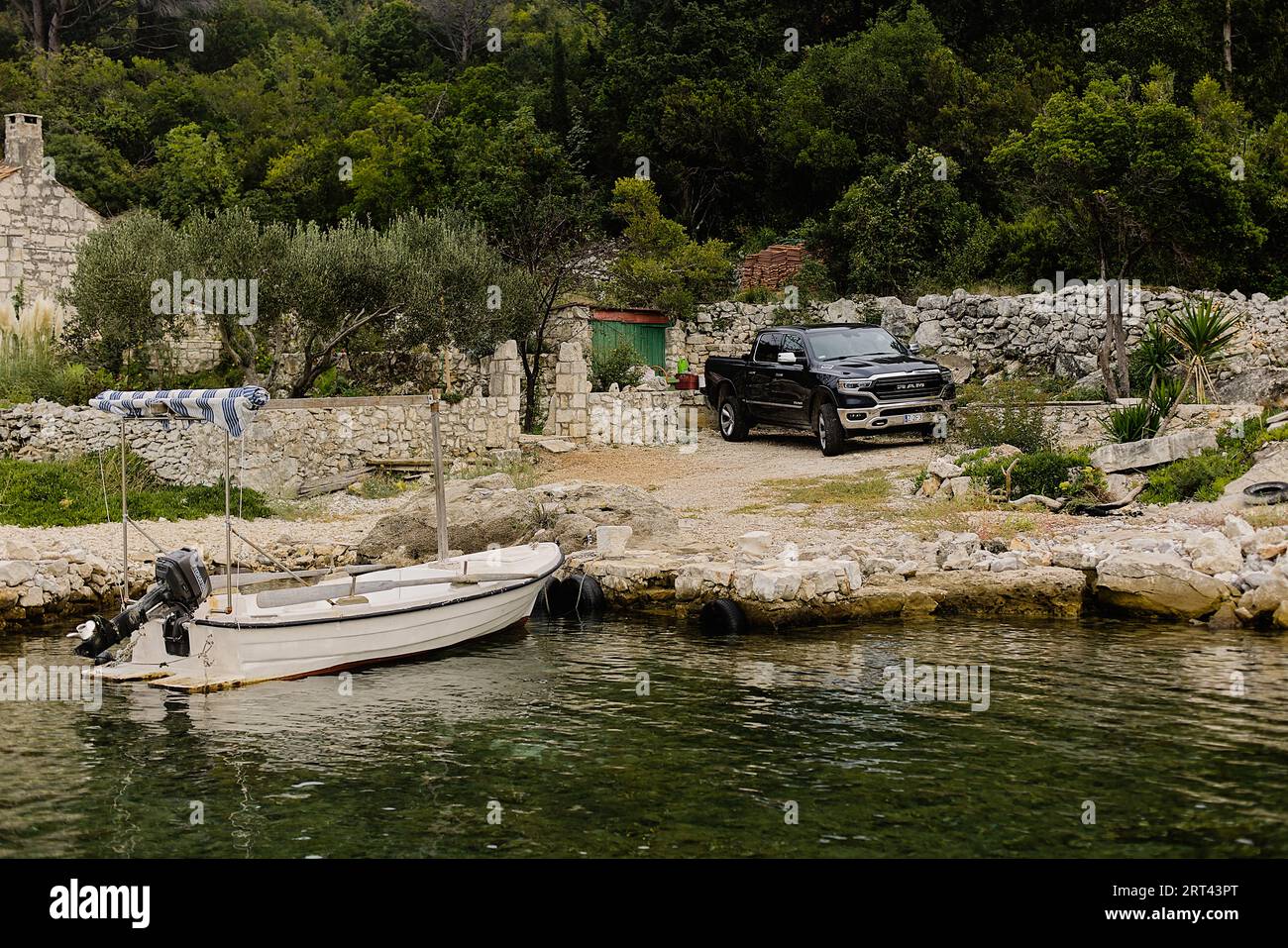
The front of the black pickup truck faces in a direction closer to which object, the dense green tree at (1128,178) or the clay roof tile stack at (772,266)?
the dense green tree

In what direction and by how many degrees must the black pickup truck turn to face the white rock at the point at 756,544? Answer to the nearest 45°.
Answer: approximately 45° to its right

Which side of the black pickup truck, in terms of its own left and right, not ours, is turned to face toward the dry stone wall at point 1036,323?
left

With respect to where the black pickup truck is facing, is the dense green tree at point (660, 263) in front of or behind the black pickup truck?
behind

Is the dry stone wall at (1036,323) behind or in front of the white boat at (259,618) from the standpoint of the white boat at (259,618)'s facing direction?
in front

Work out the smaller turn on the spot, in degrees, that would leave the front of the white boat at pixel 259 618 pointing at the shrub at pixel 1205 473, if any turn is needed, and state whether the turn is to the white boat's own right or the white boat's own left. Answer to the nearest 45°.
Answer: approximately 45° to the white boat's own right

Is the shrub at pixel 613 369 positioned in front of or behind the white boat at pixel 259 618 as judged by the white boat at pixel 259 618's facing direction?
in front

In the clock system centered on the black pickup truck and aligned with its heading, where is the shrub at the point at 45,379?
The shrub is roughly at 4 o'clock from the black pickup truck.

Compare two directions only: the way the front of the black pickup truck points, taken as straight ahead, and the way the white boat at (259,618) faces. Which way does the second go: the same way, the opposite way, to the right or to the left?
to the left

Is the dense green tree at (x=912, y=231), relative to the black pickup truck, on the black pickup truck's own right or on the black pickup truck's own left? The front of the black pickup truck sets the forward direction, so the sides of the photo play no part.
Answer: on the black pickup truck's own left

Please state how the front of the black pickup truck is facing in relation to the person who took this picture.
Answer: facing the viewer and to the right of the viewer

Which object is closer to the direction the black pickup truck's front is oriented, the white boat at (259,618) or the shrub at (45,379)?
the white boat

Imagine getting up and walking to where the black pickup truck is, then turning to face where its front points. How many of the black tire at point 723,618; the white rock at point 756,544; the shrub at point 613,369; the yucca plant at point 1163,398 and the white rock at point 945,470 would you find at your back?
1

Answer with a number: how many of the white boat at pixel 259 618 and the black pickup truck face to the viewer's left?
0

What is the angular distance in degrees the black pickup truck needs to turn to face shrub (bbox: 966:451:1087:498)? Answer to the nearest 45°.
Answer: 0° — it already faces it

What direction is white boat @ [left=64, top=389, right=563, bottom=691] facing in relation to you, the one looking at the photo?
facing away from the viewer and to the right of the viewer
